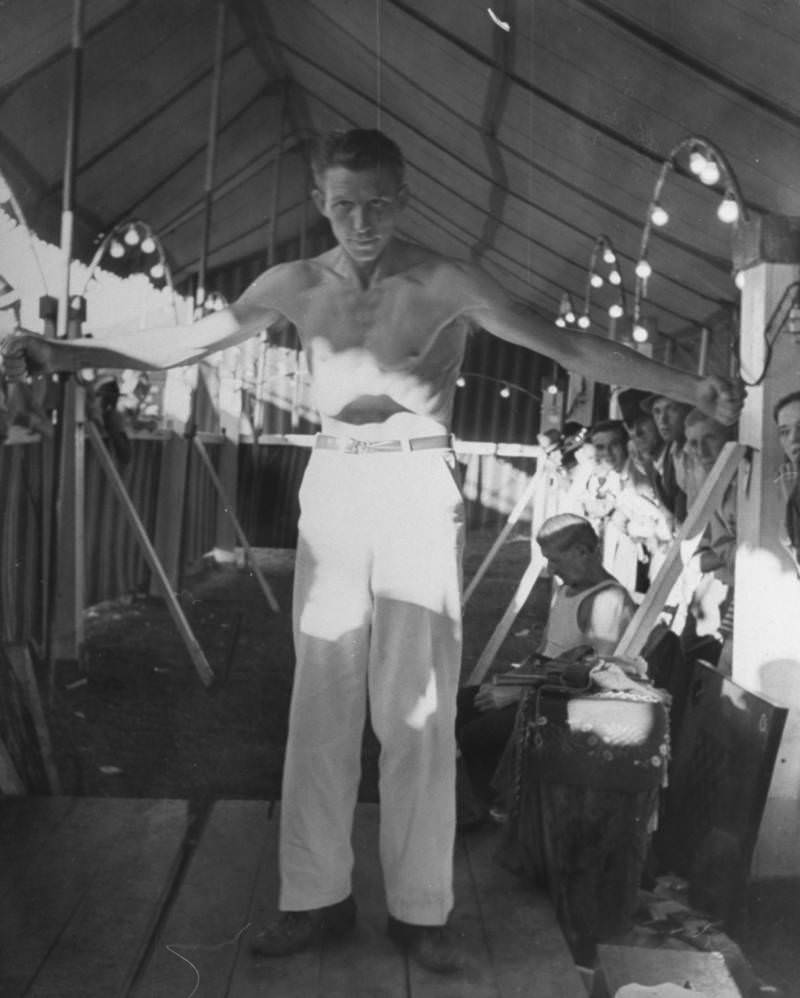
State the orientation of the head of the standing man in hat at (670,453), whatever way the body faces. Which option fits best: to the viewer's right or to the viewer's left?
to the viewer's left

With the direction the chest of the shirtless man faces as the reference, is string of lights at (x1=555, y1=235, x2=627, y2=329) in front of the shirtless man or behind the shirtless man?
behind

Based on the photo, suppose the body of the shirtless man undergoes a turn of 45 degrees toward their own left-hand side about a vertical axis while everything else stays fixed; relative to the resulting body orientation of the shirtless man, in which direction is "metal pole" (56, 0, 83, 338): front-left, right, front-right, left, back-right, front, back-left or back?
back

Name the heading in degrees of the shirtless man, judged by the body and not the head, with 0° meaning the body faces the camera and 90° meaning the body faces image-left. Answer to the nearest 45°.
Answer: approximately 0°

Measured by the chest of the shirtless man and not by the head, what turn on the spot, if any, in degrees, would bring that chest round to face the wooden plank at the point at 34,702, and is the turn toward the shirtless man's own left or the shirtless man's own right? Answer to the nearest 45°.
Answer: approximately 135° to the shirtless man's own right

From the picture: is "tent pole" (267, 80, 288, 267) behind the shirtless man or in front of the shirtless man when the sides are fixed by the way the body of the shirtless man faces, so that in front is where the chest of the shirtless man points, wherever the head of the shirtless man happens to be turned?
behind

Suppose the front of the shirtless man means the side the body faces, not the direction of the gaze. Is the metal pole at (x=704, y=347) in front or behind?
behind

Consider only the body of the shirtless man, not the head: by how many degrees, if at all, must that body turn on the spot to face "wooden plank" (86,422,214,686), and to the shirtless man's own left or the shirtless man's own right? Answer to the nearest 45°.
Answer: approximately 135° to the shirtless man's own right
